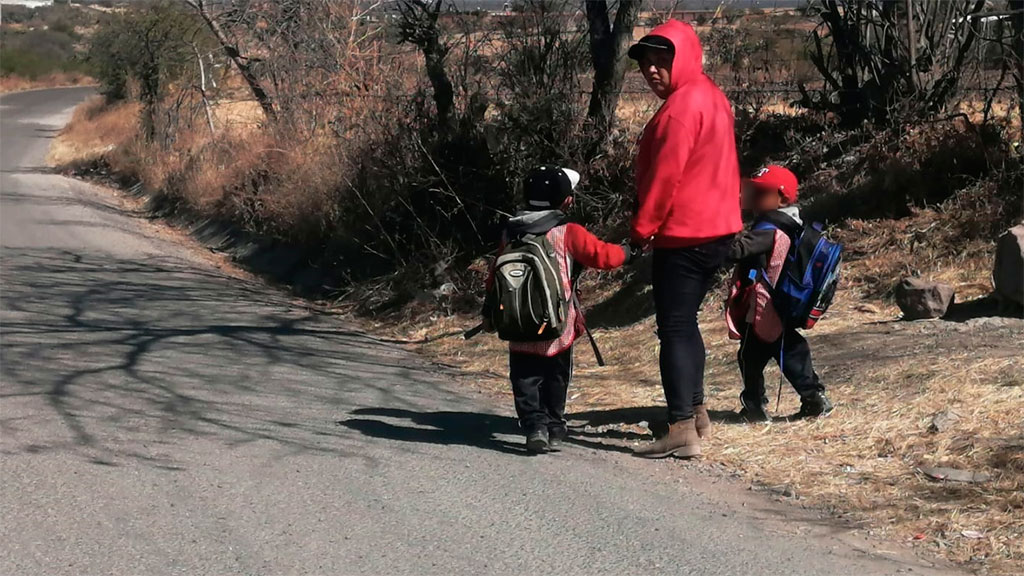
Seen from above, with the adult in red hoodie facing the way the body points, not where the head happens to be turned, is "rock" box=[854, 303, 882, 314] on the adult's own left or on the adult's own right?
on the adult's own right

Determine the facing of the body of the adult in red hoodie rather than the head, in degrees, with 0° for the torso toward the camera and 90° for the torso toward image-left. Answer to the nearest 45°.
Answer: approximately 90°

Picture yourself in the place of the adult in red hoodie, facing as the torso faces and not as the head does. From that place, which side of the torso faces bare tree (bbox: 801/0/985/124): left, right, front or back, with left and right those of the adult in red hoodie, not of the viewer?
right

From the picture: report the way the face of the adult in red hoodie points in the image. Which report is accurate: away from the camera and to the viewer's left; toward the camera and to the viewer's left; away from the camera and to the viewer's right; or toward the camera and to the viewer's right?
toward the camera and to the viewer's left

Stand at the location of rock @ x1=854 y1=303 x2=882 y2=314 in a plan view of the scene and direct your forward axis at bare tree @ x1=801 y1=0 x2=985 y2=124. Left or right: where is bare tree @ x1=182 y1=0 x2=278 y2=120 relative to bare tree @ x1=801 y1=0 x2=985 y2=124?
left

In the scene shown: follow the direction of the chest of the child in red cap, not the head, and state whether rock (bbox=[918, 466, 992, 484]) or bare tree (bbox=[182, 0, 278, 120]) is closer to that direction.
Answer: the bare tree

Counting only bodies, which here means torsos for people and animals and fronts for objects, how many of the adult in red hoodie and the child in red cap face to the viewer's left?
2

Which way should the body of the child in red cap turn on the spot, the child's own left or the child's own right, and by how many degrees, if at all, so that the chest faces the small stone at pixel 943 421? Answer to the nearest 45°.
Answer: approximately 180°

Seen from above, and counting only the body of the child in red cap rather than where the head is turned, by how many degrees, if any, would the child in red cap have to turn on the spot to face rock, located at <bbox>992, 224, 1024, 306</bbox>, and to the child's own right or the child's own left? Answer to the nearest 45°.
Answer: approximately 135° to the child's own right

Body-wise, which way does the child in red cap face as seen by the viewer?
to the viewer's left
